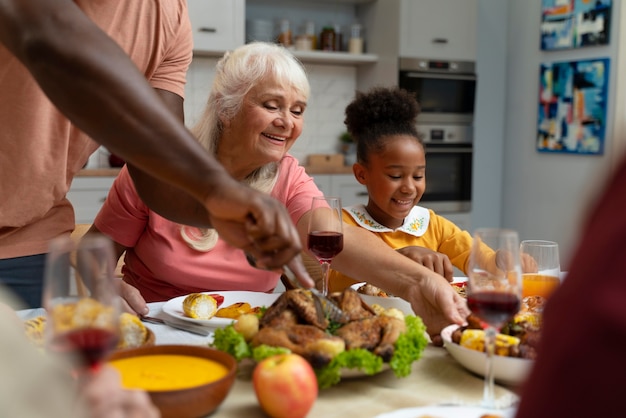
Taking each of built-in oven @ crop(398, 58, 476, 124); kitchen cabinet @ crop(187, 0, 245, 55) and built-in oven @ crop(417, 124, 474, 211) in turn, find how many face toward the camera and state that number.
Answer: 3

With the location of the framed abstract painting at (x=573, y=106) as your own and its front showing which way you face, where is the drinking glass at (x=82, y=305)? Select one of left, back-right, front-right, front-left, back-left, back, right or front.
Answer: front-left

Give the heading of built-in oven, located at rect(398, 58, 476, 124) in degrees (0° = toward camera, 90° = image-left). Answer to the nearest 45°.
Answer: approximately 0°

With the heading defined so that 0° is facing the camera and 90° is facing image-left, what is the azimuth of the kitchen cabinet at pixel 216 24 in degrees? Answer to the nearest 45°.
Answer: approximately 0°

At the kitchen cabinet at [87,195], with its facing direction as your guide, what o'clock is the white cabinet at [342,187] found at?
The white cabinet is roughly at 9 o'clock from the kitchen cabinet.

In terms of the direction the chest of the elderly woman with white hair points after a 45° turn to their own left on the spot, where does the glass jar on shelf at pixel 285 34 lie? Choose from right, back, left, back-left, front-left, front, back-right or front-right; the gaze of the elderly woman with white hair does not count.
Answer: left

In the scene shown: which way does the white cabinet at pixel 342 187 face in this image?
toward the camera

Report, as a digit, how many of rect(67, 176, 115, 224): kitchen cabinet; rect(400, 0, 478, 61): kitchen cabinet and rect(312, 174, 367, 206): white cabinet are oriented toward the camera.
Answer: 3

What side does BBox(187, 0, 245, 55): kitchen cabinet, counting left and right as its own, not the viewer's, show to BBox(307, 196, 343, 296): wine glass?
front

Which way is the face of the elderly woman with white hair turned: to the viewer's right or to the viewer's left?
to the viewer's right

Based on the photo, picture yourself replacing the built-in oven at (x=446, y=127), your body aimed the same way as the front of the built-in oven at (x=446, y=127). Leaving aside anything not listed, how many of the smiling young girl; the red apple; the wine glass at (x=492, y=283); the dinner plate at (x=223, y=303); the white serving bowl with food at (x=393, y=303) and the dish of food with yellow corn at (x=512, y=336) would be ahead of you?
6

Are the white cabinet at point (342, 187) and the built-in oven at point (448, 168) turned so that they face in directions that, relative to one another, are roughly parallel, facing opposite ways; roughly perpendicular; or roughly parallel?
roughly parallel

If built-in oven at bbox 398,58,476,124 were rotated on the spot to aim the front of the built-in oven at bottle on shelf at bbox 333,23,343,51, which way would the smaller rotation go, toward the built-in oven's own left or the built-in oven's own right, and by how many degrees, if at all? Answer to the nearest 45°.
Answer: approximately 90° to the built-in oven's own right

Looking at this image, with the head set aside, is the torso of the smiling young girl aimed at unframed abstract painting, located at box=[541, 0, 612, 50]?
no

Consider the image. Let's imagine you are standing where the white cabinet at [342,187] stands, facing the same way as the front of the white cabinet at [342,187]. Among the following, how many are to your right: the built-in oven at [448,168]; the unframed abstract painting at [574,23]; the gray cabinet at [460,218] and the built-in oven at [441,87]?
0

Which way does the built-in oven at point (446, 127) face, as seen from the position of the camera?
facing the viewer

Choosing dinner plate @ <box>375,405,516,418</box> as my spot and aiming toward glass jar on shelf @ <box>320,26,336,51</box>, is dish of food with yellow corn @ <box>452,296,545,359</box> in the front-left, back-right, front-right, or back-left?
front-right

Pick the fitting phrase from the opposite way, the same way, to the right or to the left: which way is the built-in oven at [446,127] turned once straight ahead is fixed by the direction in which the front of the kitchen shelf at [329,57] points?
the same way

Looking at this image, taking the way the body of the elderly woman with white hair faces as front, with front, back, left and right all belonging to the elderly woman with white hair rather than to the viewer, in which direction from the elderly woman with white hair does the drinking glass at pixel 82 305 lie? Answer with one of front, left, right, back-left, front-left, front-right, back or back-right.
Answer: front-right
